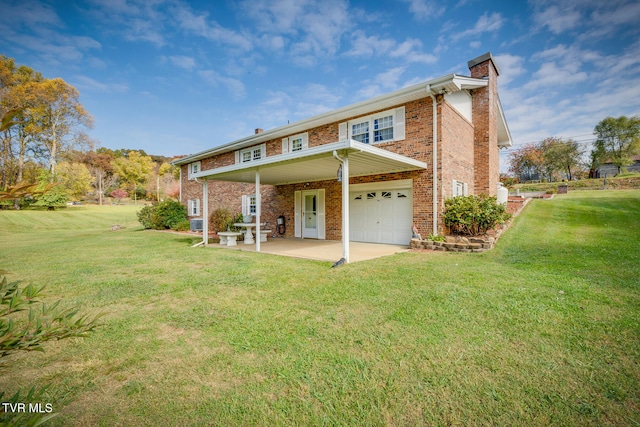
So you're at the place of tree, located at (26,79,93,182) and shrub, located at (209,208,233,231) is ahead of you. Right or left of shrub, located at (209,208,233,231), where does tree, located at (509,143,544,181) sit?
left

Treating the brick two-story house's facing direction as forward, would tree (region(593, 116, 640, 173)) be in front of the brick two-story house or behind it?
behind

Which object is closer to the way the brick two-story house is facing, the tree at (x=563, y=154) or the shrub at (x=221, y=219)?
the shrub

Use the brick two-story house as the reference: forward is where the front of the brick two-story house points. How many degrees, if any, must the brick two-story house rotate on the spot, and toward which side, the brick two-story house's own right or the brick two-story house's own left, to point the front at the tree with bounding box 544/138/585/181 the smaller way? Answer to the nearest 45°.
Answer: approximately 180°

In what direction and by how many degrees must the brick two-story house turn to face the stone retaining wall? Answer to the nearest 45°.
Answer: approximately 90° to its left

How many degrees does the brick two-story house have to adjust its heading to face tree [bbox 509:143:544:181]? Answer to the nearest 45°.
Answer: approximately 180°

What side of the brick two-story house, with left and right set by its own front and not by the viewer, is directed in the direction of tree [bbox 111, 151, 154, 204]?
right

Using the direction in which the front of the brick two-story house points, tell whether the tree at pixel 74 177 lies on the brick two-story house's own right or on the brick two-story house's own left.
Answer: on the brick two-story house's own right

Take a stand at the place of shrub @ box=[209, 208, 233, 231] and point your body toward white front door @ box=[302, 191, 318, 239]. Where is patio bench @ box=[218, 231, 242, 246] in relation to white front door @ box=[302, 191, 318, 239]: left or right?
right

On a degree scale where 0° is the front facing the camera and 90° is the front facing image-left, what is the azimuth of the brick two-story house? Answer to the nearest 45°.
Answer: approximately 45°

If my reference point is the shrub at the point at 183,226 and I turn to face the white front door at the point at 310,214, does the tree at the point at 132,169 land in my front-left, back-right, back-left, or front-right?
back-left
